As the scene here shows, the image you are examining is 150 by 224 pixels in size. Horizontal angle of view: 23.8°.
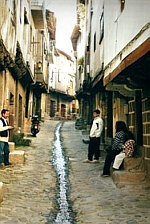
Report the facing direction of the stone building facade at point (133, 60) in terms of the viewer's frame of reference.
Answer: facing to the left of the viewer

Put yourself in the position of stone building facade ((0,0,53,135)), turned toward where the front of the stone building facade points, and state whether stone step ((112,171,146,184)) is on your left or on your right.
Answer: on your right

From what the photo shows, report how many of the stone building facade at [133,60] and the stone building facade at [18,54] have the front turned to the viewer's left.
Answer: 1

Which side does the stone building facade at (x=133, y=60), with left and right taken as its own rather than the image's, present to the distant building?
right

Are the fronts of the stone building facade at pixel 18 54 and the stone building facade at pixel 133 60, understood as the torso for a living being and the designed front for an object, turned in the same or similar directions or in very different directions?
very different directions

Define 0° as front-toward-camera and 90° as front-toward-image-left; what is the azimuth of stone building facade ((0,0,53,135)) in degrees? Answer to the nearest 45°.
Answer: approximately 270°

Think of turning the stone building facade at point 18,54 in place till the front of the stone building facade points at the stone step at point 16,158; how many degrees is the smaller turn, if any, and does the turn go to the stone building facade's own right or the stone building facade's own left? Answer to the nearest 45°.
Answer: approximately 90° to the stone building facade's own right
